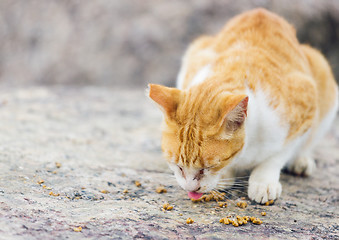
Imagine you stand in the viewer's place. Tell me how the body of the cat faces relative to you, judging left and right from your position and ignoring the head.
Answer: facing the viewer and to the left of the viewer
